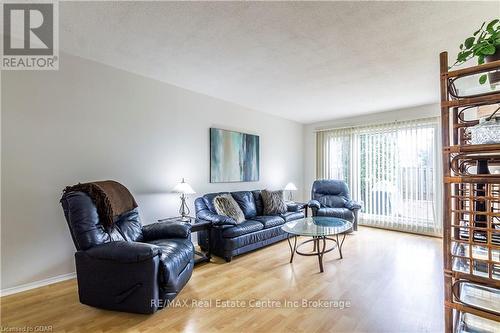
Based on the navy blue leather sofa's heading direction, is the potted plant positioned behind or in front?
in front

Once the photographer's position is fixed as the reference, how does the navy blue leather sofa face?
facing the viewer and to the right of the viewer

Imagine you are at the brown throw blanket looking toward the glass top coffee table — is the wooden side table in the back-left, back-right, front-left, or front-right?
front-left

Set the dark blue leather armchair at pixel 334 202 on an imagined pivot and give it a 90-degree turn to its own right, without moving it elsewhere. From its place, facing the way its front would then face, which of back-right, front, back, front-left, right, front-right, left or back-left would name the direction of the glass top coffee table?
left

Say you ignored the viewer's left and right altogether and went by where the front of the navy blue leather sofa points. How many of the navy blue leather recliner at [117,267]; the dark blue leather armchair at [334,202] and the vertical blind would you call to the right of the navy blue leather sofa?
1

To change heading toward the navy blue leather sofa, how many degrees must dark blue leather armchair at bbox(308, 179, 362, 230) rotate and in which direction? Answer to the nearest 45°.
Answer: approximately 45° to its right

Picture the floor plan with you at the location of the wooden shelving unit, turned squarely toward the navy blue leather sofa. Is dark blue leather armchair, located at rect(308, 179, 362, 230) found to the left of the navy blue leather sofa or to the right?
right

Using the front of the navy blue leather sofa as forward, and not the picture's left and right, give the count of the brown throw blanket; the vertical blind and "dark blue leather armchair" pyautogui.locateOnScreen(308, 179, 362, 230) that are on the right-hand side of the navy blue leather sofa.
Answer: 1

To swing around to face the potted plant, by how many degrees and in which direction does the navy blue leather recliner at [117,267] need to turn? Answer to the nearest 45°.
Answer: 0° — it already faces it

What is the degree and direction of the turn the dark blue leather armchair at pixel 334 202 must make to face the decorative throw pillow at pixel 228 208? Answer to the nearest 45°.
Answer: approximately 45° to its right

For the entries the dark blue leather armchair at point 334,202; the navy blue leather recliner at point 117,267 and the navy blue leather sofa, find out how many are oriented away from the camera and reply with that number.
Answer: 0

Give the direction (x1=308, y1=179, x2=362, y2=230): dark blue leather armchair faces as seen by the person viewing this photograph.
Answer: facing the viewer

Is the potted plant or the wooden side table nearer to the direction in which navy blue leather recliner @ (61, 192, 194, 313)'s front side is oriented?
the potted plant

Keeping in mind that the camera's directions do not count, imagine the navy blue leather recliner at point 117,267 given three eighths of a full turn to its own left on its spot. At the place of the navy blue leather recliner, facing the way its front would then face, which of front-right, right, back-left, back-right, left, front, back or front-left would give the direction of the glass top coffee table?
right

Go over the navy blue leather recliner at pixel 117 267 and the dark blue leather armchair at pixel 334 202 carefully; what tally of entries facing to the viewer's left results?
0

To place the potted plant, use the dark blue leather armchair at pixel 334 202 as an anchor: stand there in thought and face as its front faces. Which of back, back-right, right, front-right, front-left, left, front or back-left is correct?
front
